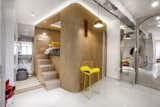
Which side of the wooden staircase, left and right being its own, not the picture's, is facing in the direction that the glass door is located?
left

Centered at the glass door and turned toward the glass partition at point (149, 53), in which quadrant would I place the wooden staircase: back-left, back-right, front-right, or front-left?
back-right

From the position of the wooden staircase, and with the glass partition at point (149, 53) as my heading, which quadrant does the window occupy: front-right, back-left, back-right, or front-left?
back-left

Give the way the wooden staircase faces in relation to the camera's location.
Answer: facing the viewer

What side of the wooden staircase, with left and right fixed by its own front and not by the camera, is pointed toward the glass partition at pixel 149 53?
left

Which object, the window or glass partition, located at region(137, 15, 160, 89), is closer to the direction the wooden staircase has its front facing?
the glass partition
